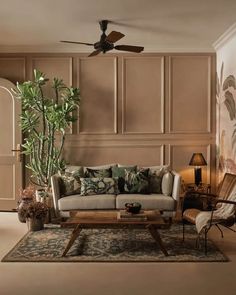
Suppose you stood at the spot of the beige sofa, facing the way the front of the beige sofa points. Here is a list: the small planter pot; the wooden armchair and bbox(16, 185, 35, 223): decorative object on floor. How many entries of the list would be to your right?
2

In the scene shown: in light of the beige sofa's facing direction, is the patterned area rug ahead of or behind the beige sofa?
ahead

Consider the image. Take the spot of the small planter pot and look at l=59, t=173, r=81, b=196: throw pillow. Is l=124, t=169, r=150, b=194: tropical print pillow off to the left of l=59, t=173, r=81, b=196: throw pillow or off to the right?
right

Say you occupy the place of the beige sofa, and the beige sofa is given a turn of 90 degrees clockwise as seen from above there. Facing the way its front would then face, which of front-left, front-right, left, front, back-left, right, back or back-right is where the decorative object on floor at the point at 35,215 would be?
front

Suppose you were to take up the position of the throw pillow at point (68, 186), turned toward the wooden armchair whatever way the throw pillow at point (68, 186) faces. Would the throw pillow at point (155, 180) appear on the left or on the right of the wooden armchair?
left

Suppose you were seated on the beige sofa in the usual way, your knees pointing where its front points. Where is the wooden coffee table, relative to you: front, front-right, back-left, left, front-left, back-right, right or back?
front

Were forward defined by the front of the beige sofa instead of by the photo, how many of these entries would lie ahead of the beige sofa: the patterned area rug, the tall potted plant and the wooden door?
1

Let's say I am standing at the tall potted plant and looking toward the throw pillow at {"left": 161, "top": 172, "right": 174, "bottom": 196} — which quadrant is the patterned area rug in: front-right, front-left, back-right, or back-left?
front-right

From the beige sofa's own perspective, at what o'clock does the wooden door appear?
The wooden door is roughly at 4 o'clock from the beige sofa.

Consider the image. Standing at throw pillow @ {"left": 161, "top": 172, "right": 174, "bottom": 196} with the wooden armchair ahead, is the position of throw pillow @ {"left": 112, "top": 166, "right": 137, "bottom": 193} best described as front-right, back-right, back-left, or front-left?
back-right

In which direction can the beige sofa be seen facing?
toward the camera

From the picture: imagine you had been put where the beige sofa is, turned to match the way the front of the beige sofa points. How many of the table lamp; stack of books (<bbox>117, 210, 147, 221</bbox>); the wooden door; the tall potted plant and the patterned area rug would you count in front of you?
2

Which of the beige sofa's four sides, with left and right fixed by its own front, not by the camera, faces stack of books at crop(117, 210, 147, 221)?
front

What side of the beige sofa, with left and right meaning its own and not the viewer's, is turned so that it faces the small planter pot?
right

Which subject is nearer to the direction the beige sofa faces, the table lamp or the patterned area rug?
the patterned area rug
